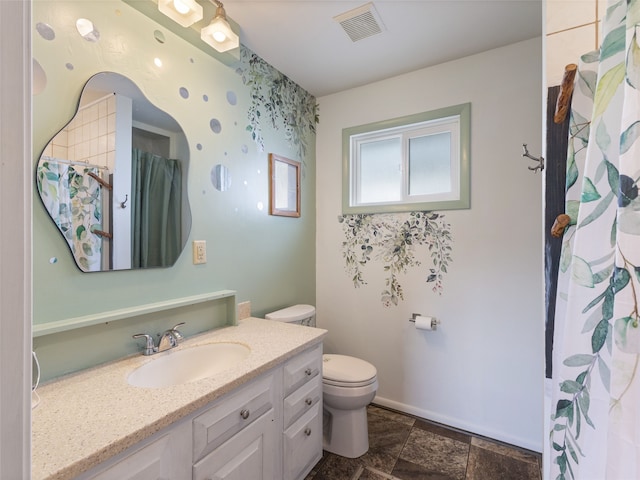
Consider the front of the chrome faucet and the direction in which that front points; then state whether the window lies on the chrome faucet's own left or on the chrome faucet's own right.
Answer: on the chrome faucet's own left

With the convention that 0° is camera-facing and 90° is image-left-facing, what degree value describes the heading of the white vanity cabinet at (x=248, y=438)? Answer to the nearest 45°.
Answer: approximately 315°

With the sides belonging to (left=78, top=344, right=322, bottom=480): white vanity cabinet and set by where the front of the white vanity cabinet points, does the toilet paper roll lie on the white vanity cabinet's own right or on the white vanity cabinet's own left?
on the white vanity cabinet's own left

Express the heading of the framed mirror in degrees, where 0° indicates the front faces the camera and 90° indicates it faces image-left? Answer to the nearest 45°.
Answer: approximately 315°

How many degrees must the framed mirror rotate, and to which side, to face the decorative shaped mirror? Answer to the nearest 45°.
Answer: approximately 90° to its right

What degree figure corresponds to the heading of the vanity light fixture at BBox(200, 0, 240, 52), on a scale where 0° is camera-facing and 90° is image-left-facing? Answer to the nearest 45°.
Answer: approximately 315°
